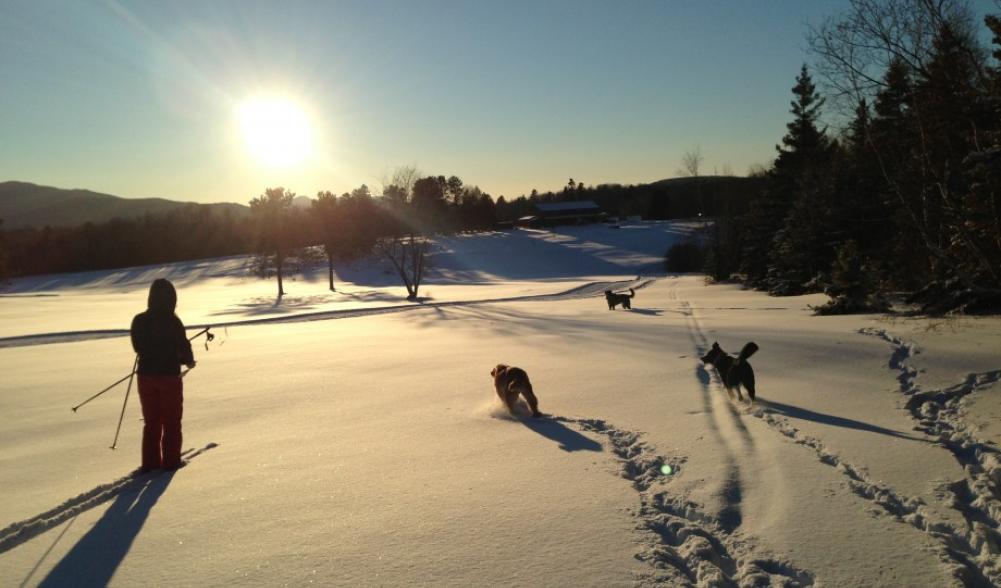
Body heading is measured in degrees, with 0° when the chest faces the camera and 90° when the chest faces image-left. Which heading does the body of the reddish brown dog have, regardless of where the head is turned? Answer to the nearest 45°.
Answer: approximately 135°

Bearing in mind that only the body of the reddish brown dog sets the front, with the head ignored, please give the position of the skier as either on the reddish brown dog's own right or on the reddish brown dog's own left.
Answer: on the reddish brown dog's own left

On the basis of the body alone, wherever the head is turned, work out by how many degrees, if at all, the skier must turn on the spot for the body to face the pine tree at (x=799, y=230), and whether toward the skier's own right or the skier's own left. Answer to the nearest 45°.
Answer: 0° — they already face it

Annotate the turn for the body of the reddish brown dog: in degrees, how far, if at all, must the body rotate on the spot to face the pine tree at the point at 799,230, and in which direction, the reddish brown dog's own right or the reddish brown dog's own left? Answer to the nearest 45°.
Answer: approximately 90° to the reddish brown dog's own right
